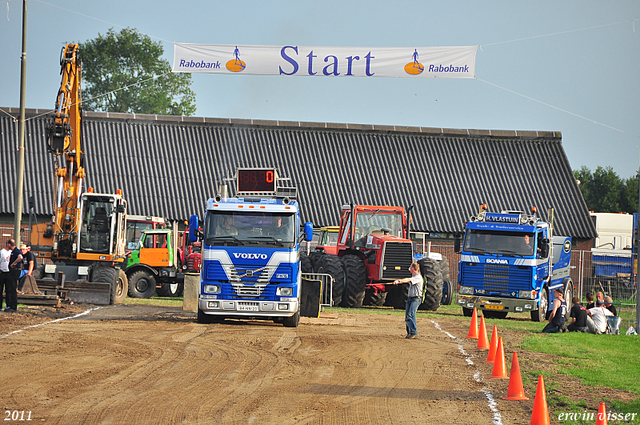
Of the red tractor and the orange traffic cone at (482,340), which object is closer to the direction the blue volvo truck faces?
the orange traffic cone

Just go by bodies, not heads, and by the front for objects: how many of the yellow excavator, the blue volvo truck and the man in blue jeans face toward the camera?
2

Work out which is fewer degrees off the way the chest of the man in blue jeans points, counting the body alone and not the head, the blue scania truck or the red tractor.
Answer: the red tractor

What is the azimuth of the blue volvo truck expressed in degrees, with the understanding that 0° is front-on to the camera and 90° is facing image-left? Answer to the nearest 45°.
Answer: approximately 0°

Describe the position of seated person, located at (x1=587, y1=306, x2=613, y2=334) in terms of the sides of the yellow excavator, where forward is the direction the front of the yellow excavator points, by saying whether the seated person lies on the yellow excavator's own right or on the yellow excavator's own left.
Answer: on the yellow excavator's own left

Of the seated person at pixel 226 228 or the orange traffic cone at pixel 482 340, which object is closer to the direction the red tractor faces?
the orange traffic cone

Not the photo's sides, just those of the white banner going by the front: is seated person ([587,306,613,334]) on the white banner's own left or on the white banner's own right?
on the white banner's own left

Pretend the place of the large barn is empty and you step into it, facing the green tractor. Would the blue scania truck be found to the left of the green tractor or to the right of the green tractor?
left

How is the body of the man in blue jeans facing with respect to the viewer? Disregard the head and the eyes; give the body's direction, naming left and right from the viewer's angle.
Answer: facing to the left of the viewer

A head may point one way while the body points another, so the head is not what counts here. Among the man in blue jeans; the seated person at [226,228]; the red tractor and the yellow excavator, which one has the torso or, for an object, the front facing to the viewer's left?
the man in blue jeans
